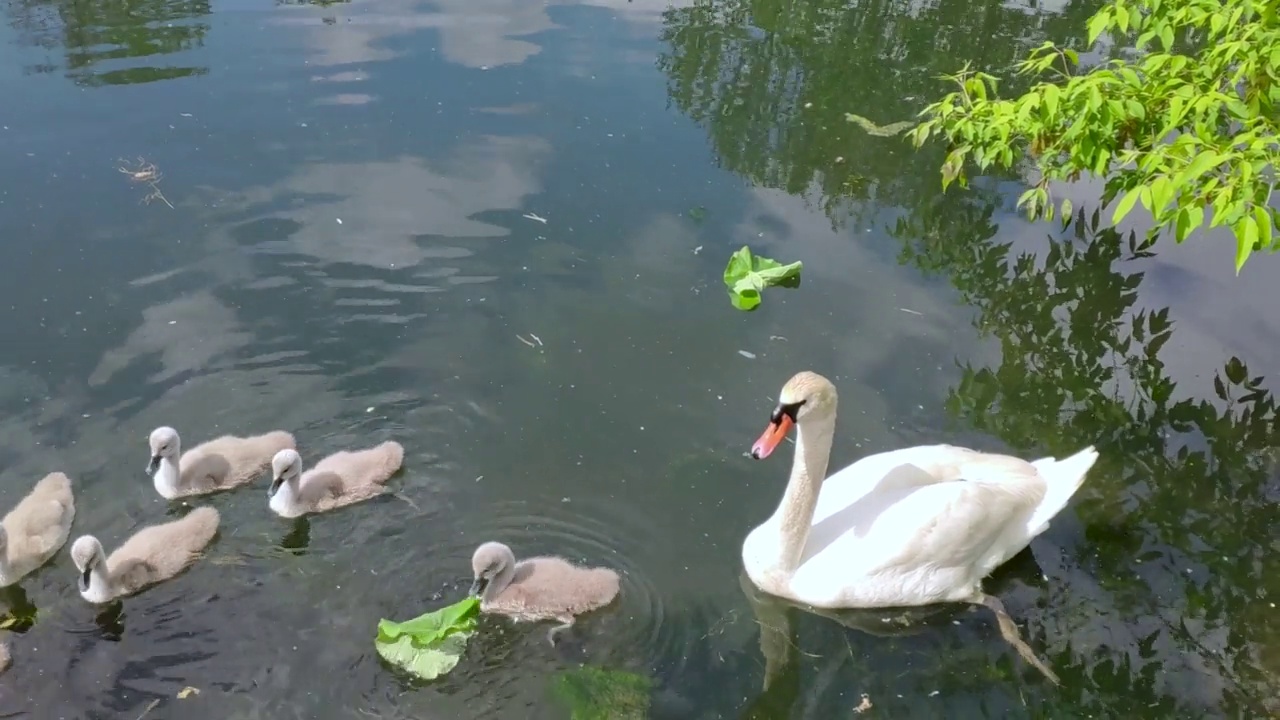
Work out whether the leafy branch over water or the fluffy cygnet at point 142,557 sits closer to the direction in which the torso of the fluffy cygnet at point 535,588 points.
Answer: the fluffy cygnet

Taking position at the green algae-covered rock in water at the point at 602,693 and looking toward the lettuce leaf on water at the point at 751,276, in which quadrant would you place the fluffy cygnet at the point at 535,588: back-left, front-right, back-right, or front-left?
front-left

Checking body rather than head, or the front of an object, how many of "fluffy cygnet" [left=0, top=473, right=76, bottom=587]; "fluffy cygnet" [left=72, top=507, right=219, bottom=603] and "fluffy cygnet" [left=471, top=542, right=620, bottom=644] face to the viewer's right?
0

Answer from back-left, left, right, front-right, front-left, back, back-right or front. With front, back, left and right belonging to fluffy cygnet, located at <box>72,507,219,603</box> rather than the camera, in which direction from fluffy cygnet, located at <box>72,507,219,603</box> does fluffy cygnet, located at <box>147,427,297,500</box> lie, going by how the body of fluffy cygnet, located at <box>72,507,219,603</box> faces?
back

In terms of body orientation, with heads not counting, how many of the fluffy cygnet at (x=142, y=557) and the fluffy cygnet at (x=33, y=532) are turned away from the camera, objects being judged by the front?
0

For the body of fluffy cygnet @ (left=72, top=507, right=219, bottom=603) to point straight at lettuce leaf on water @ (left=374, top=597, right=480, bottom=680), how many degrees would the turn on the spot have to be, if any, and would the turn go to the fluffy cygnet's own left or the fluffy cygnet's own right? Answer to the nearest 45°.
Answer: approximately 90° to the fluffy cygnet's own left

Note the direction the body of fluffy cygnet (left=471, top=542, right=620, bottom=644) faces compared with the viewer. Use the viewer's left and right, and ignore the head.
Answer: facing to the left of the viewer

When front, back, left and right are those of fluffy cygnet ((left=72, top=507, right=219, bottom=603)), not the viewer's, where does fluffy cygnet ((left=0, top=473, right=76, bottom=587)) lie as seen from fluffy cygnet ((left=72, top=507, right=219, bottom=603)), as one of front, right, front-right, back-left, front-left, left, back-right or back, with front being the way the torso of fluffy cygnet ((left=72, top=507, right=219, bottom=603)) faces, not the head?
right

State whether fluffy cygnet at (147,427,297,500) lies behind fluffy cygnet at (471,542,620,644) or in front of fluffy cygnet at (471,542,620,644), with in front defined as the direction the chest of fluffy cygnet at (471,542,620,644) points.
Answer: in front

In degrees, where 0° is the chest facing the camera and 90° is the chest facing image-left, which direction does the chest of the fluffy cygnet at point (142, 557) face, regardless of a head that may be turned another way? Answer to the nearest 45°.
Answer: approximately 45°

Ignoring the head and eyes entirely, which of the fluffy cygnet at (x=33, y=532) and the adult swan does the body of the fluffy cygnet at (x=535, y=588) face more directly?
the fluffy cygnet

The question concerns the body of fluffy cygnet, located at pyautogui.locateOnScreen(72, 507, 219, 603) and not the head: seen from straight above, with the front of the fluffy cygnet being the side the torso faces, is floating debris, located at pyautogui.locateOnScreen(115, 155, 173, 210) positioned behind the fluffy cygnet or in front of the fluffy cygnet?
behind

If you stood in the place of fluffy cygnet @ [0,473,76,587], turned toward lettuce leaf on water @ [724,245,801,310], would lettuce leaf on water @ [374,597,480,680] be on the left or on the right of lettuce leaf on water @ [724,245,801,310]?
right

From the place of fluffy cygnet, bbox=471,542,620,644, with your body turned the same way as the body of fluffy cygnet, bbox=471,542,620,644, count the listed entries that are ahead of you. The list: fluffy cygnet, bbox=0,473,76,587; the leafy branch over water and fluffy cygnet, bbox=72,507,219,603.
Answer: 2

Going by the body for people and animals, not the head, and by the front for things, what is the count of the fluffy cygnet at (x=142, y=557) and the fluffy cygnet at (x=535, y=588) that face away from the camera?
0

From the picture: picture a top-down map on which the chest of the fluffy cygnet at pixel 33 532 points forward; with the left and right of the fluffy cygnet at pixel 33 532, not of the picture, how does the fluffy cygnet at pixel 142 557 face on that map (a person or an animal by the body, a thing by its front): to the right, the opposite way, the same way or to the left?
the same way

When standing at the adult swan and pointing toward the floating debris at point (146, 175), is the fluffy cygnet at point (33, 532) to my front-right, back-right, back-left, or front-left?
front-left

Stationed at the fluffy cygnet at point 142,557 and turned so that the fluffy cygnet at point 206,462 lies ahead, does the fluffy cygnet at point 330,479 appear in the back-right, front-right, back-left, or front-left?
front-right
